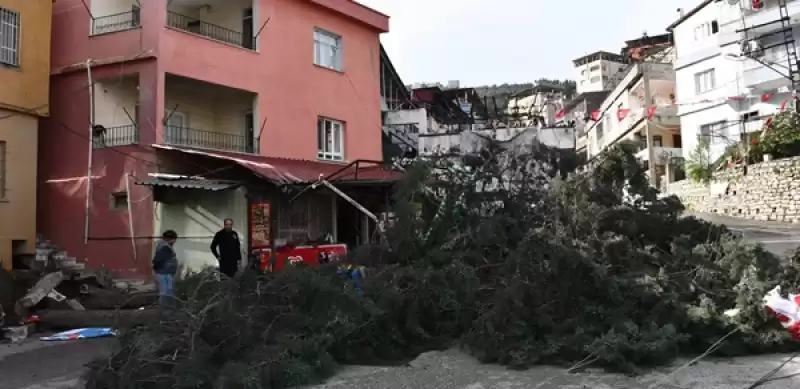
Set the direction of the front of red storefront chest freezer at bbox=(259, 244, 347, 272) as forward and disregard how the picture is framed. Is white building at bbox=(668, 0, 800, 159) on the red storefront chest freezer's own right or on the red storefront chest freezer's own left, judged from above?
on the red storefront chest freezer's own left

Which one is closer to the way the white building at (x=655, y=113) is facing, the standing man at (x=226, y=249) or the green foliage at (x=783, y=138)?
the standing man

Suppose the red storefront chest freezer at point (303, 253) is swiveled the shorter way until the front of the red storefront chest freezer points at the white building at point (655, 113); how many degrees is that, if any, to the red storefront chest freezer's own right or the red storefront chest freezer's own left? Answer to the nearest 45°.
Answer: approximately 135° to the red storefront chest freezer's own left

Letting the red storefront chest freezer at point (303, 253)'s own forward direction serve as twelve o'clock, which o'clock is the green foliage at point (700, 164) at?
The green foliage is roughly at 8 o'clock from the red storefront chest freezer.

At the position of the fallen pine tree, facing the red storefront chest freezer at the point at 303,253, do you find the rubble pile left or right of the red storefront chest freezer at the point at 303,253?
left

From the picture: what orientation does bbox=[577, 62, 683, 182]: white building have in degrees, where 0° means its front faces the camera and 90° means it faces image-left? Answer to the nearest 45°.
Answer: approximately 45°

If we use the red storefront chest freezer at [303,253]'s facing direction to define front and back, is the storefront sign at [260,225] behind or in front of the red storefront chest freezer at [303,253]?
behind

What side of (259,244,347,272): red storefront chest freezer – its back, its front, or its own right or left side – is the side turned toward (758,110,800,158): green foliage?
left

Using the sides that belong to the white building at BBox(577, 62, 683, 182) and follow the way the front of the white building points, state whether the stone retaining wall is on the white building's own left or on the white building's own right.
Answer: on the white building's own left
